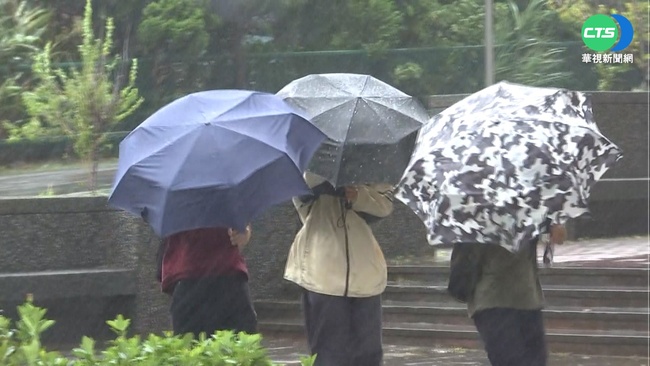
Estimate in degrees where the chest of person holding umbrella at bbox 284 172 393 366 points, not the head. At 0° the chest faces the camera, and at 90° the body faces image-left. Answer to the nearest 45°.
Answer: approximately 0°

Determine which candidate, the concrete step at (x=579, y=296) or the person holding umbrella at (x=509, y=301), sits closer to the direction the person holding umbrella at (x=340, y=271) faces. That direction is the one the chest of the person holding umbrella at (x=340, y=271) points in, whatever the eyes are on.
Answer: the person holding umbrella

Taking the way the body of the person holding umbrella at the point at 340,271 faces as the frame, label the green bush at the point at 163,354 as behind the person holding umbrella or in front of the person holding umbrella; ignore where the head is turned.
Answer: in front

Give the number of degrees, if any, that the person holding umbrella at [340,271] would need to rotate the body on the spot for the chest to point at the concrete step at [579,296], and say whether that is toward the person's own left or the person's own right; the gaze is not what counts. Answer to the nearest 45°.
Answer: approximately 135° to the person's own left

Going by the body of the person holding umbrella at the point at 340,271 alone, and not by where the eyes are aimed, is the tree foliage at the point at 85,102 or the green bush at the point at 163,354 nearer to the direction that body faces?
the green bush

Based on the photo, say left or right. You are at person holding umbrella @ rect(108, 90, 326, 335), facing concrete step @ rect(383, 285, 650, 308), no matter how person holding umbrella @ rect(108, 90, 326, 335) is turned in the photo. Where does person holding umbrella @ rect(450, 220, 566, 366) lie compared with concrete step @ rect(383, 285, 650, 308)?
right

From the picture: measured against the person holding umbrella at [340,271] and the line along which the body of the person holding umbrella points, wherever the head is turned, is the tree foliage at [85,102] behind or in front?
behind

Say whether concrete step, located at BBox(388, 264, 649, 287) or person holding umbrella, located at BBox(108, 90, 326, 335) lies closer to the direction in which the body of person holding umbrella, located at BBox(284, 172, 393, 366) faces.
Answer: the person holding umbrella

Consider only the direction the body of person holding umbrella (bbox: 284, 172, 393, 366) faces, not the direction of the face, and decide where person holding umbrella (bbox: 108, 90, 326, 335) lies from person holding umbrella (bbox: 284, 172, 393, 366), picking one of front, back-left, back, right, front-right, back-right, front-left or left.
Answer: front-right

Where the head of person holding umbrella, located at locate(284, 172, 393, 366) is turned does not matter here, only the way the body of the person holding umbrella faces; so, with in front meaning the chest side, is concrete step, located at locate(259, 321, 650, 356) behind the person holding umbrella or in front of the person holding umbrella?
behind

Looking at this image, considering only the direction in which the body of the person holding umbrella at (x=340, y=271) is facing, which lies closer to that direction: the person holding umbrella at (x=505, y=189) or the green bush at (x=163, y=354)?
the green bush

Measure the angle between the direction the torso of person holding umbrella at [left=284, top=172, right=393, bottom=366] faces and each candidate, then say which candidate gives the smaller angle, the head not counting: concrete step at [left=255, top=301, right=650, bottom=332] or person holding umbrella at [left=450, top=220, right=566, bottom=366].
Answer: the person holding umbrella

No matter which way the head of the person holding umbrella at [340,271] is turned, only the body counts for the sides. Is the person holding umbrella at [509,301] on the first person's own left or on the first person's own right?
on the first person's own left
